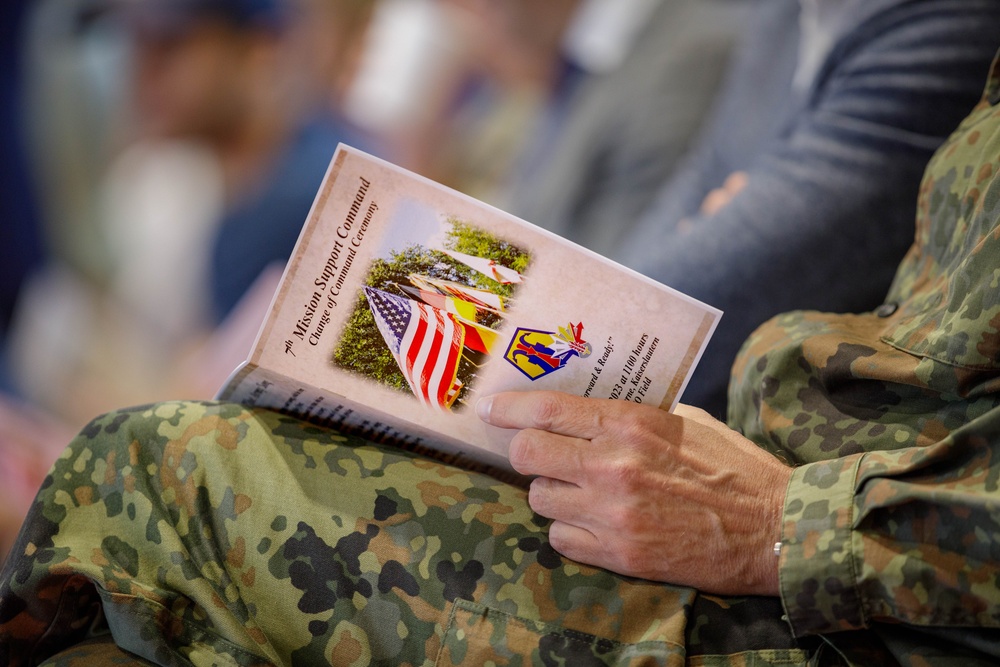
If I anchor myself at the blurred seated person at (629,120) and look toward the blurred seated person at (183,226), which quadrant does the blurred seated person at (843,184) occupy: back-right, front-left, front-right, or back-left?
back-left

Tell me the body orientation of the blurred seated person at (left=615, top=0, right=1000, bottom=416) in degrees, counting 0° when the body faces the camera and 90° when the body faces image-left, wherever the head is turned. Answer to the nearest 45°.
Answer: approximately 90°

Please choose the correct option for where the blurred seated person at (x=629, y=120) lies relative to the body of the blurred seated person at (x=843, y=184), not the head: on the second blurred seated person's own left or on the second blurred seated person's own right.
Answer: on the second blurred seated person's own right
